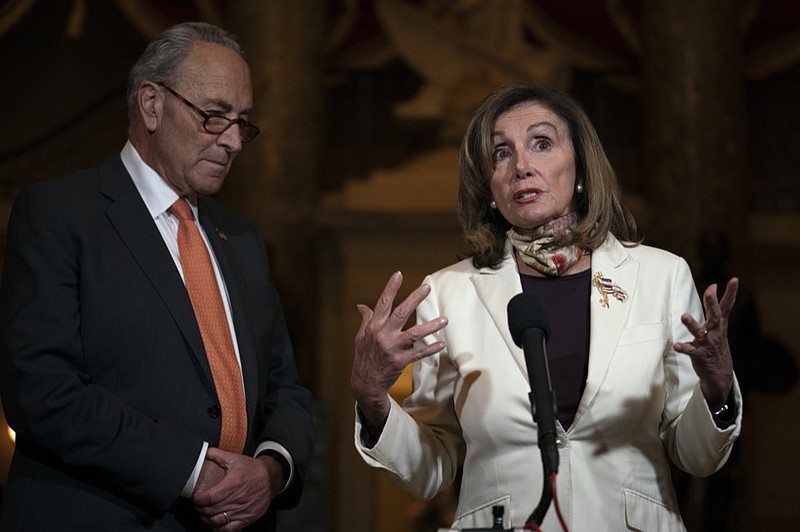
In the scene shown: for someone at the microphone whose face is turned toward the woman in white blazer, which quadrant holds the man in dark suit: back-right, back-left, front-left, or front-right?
front-left

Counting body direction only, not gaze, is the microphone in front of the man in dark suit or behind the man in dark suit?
in front

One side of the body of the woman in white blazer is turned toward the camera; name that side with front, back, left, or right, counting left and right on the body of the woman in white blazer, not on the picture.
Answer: front

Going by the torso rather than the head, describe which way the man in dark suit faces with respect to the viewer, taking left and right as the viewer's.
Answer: facing the viewer and to the right of the viewer

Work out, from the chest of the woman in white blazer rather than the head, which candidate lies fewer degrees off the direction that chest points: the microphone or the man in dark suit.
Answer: the microphone

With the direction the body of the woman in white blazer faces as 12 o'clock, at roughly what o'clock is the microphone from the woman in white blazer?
The microphone is roughly at 12 o'clock from the woman in white blazer.

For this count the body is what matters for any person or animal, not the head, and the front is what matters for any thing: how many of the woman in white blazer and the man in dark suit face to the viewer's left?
0

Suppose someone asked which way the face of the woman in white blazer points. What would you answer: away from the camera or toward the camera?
toward the camera

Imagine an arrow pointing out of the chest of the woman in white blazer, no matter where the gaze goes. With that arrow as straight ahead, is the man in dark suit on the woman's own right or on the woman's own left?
on the woman's own right

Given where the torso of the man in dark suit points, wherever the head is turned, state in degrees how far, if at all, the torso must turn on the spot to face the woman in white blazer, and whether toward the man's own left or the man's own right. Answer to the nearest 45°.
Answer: approximately 45° to the man's own left
